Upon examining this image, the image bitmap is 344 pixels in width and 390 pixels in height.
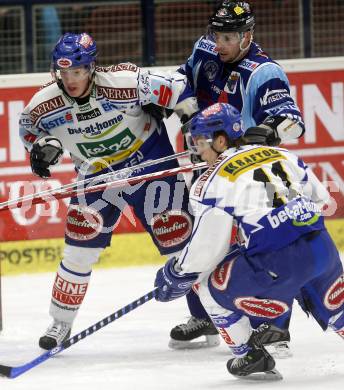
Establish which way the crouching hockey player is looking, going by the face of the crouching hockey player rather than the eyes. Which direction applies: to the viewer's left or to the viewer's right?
to the viewer's left

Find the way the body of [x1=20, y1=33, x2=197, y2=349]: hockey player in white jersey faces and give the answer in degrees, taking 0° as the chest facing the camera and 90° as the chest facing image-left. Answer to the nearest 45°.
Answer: approximately 45°

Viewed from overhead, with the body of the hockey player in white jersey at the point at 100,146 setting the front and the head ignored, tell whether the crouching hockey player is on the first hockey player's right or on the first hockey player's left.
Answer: on the first hockey player's left

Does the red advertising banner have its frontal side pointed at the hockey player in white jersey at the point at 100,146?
yes

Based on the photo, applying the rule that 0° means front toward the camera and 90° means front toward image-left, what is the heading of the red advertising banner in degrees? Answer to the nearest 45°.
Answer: approximately 0°

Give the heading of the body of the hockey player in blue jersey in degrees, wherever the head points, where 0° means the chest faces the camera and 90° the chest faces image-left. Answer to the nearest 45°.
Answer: approximately 45°

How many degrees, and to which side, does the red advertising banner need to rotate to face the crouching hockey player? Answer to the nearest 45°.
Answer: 0° — it already faces them

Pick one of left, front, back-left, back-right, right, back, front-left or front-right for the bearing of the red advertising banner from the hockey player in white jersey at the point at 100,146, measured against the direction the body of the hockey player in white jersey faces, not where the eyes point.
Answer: back-right

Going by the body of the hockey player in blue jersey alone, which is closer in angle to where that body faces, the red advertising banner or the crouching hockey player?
the crouching hockey player
